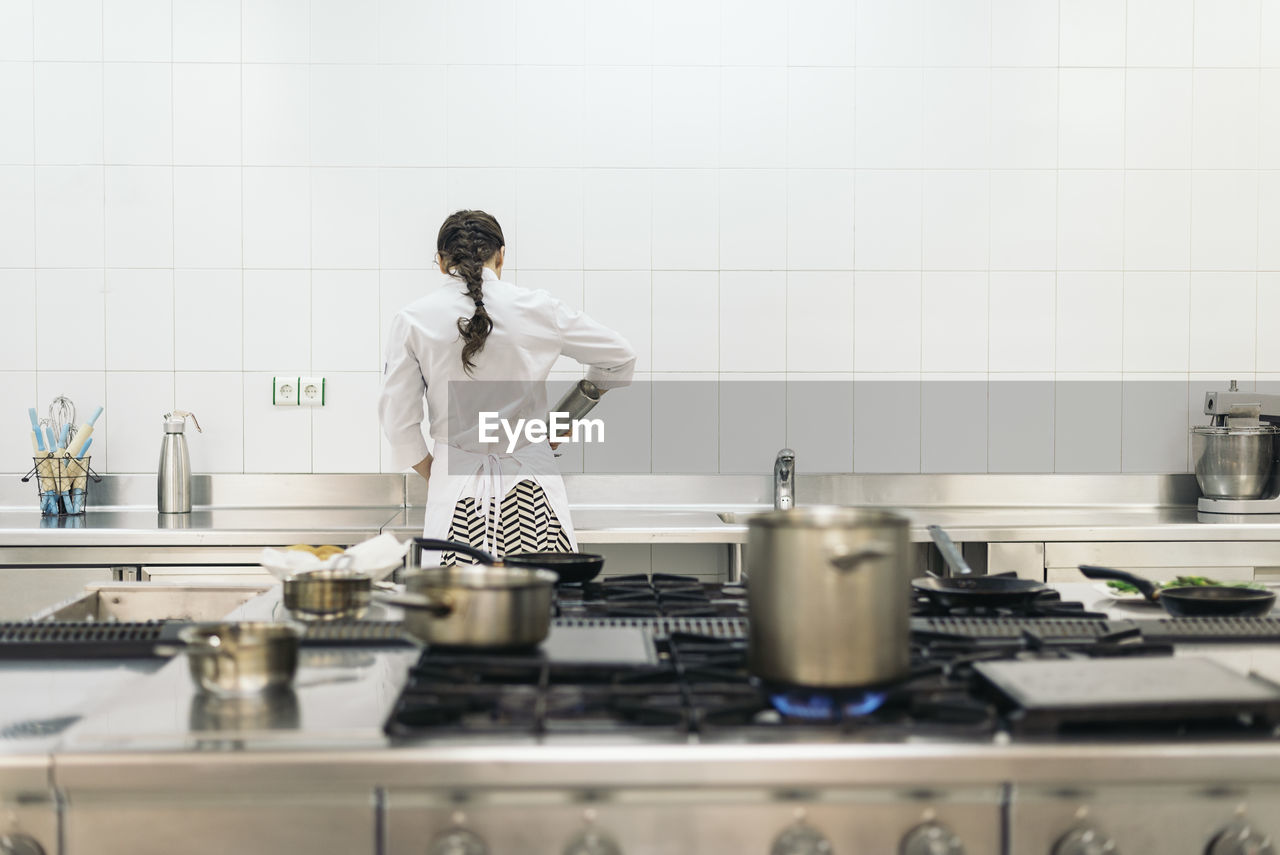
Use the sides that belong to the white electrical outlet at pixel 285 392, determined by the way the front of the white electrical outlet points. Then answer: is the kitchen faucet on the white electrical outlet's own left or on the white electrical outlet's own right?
on the white electrical outlet's own left

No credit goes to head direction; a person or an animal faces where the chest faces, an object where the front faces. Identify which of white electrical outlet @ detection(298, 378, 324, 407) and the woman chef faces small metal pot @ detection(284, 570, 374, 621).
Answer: the white electrical outlet

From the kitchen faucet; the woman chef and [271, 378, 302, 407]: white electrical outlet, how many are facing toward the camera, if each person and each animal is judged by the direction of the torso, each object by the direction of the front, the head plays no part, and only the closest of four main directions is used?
2

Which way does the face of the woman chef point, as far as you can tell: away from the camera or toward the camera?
away from the camera

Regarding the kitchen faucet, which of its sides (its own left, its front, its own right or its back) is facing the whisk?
right

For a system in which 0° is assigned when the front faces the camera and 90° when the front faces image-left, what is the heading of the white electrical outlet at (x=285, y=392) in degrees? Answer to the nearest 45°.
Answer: approximately 0°

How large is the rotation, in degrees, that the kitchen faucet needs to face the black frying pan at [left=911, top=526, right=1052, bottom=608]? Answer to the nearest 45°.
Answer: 0° — it already faces it

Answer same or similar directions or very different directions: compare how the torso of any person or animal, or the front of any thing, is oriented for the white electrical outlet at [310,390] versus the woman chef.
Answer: very different directions

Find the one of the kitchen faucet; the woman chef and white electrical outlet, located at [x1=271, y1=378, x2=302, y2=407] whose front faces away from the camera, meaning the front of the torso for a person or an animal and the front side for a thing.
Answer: the woman chef

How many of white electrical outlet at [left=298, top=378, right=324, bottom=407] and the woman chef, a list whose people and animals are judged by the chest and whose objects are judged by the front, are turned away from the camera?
1

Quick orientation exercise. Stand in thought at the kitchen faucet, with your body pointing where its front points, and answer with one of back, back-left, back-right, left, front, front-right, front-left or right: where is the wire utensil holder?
right

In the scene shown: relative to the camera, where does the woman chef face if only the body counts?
away from the camera
